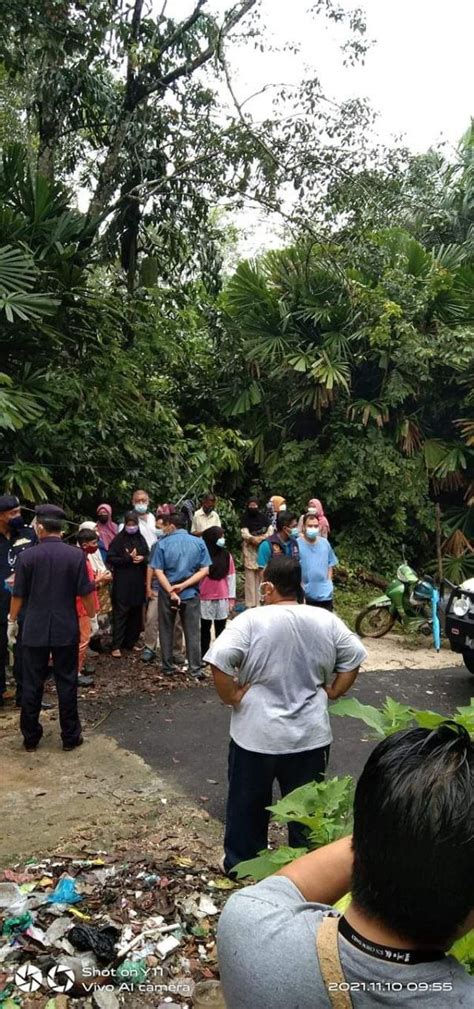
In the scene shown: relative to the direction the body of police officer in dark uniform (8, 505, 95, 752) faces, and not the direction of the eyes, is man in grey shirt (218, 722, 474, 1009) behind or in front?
behind

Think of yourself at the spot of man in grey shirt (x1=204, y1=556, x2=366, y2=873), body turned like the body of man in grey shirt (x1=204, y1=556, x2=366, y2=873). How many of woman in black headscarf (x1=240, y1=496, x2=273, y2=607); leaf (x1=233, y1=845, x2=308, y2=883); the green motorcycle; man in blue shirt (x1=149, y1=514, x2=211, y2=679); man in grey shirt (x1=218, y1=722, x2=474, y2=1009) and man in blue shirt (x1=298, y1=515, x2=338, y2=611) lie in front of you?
4

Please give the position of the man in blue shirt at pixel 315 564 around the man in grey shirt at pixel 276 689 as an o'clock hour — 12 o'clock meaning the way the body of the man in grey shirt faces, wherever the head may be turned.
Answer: The man in blue shirt is roughly at 12 o'clock from the man in grey shirt.

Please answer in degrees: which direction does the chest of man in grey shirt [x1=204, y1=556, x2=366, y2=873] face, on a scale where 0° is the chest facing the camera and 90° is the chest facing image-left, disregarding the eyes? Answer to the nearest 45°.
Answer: approximately 180°

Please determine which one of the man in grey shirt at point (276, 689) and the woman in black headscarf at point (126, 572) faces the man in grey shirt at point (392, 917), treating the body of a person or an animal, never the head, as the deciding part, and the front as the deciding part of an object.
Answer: the woman in black headscarf

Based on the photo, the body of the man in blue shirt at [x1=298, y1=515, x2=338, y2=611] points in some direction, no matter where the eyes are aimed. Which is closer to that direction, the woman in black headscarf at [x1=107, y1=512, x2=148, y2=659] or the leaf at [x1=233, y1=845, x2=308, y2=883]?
the leaf

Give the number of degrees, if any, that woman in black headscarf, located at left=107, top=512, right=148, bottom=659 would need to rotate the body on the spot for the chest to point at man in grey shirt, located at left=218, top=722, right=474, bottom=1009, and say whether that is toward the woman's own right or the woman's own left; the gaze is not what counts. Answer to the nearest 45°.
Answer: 0° — they already face them

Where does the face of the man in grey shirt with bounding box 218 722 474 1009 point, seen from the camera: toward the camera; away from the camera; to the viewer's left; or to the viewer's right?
away from the camera

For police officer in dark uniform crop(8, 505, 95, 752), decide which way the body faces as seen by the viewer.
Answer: away from the camera

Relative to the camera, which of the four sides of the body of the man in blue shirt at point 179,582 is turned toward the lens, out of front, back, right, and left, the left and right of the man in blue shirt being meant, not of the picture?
back

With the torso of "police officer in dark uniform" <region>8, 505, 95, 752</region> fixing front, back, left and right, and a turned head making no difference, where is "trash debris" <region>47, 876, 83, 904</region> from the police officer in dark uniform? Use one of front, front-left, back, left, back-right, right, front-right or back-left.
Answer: back

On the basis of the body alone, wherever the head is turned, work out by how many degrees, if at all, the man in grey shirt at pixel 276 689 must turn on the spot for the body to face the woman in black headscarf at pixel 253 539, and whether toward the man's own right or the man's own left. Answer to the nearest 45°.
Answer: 0° — they already face them

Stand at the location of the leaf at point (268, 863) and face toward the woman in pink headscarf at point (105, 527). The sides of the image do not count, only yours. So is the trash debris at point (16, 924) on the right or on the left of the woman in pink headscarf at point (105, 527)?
left
